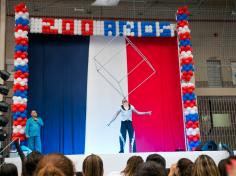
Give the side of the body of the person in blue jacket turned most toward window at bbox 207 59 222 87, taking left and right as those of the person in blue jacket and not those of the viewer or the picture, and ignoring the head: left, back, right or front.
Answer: left

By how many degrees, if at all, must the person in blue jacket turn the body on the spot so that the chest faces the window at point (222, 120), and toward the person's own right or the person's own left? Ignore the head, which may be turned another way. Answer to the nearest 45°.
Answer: approximately 45° to the person's own left

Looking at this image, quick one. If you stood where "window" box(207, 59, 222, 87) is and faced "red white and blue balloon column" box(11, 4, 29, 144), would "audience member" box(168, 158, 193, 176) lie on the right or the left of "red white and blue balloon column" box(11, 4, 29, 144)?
left

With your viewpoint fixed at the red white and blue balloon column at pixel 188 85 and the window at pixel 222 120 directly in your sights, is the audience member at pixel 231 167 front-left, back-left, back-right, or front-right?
back-right

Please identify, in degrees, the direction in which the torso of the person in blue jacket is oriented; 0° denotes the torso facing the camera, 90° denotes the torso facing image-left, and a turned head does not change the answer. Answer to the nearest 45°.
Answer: approximately 315°

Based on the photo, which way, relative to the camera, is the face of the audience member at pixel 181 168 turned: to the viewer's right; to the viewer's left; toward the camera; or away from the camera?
away from the camera
